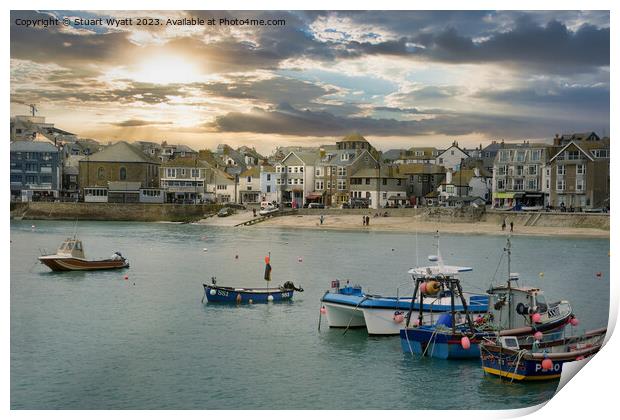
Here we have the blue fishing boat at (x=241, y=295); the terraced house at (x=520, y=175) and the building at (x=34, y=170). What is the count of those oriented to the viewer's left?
1

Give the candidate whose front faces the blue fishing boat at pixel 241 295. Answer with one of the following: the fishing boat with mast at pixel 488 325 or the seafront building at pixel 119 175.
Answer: the seafront building

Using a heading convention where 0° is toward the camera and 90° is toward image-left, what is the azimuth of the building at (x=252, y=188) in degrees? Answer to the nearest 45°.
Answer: approximately 0°

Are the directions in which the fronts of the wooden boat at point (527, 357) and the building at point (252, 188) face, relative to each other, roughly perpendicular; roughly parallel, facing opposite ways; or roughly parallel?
roughly perpendicular

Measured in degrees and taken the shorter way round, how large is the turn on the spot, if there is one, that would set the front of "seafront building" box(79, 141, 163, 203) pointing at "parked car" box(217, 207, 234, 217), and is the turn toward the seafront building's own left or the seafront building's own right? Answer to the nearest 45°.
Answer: approximately 90° to the seafront building's own left

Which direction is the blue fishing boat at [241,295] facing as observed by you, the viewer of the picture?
facing to the left of the viewer

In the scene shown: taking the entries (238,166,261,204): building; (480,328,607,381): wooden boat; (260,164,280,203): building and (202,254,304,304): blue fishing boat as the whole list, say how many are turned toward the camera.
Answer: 2

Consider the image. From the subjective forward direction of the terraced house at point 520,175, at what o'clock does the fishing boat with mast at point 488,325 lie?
The fishing boat with mast is roughly at 12 o'clock from the terraced house.

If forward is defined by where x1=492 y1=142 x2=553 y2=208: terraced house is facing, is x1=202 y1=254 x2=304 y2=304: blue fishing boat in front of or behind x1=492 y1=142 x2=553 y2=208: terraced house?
in front

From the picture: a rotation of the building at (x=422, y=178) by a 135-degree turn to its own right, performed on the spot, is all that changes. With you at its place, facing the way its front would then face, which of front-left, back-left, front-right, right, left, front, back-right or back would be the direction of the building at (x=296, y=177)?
front-left

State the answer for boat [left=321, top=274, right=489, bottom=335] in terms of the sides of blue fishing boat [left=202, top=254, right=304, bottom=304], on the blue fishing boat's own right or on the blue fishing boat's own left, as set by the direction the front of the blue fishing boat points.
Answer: on the blue fishing boat's own left

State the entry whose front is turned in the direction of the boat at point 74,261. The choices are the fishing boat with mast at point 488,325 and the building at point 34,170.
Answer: the building
